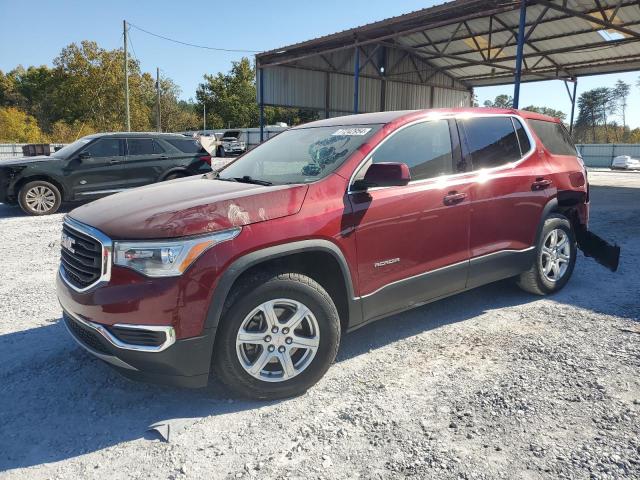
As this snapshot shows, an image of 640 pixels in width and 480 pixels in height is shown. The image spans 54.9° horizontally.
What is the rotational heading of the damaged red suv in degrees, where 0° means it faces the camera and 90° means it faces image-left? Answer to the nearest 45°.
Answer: approximately 45°

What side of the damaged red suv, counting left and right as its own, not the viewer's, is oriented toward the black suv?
right

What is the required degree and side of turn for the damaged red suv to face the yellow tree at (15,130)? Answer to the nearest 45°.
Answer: approximately 90° to its right

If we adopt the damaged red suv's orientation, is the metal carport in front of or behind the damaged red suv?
behind

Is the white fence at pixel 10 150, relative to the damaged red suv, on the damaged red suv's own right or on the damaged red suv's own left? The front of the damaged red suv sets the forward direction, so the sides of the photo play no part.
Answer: on the damaged red suv's own right

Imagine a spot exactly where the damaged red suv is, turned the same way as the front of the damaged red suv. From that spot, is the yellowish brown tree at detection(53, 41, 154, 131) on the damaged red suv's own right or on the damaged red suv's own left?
on the damaged red suv's own right
